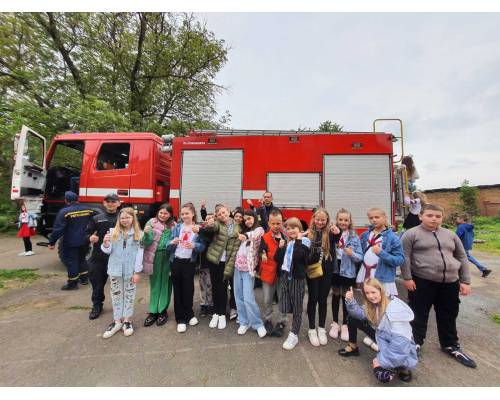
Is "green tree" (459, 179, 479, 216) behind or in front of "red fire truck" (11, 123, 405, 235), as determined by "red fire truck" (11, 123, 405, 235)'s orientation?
behind

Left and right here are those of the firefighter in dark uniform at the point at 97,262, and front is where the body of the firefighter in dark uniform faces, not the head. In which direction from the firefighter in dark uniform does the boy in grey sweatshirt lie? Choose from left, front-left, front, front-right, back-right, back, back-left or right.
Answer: front-left

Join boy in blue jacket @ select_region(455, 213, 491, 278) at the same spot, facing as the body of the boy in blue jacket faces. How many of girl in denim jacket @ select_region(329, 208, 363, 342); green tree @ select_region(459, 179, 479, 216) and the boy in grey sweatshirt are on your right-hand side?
1

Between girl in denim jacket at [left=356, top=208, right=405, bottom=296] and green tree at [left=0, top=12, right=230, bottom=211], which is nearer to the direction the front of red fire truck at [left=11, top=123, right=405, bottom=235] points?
the green tree

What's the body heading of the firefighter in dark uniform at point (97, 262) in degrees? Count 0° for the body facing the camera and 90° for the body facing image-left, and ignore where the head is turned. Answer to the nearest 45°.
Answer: approximately 0°

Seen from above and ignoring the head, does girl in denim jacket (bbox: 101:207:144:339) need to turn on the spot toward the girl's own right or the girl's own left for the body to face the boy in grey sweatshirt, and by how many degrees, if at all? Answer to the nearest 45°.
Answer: approximately 45° to the girl's own left

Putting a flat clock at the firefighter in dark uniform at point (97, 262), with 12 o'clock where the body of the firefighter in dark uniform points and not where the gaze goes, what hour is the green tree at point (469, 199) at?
The green tree is roughly at 9 o'clock from the firefighter in dark uniform.
